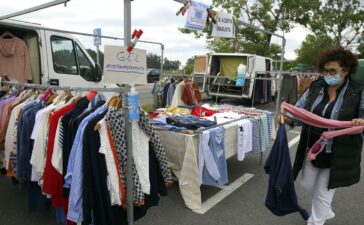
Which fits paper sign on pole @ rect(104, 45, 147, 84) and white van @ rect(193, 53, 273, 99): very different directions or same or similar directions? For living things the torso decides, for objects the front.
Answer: very different directions

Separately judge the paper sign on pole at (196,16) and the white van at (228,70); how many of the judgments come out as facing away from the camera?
1

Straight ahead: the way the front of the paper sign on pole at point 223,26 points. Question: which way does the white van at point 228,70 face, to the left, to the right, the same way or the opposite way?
the opposite way

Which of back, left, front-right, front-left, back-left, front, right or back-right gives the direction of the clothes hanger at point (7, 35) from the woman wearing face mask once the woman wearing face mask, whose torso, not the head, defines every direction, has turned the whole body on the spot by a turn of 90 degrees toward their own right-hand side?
front-left

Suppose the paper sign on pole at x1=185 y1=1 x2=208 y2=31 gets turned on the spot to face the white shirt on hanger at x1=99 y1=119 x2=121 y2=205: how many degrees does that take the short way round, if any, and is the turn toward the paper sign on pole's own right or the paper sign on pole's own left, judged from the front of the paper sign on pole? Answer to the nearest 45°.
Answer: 0° — it already faces it

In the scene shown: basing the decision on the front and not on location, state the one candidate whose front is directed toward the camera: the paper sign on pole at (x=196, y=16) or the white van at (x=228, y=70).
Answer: the paper sign on pole

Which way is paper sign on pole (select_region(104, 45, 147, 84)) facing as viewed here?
toward the camera

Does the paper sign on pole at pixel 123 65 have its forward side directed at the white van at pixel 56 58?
no

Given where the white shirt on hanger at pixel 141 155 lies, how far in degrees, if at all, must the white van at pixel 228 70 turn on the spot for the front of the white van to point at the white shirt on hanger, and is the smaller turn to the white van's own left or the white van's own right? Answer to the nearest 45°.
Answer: approximately 180°

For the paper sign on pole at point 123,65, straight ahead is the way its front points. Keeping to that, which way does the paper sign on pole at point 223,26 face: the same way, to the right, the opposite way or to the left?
the same way

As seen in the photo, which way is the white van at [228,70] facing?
away from the camera

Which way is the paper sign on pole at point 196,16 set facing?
toward the camera

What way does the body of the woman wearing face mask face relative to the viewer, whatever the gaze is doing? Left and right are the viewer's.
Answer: facing the viewer and to the left of the viewer

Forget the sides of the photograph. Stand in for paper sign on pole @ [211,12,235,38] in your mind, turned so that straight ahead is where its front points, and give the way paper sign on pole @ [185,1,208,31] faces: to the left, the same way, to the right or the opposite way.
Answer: the same way

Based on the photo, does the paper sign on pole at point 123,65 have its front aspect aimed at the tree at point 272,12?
no

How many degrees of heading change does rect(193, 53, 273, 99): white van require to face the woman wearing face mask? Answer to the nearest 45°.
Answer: approximately 180°

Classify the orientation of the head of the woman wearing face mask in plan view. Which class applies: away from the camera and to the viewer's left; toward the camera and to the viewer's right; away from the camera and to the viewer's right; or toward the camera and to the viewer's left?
toward the camera and to the viewer's left
